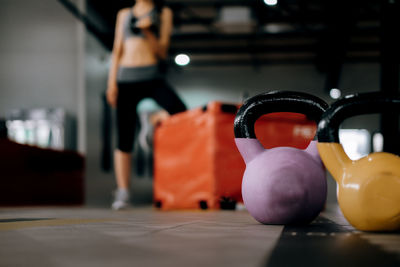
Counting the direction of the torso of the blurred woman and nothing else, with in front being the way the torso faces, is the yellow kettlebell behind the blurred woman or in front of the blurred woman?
in front

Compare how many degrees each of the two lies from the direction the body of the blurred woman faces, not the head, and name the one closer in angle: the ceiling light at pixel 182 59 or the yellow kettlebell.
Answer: the yellow kettlebell

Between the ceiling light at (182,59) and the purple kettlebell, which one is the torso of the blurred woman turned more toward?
the purple kettlebell

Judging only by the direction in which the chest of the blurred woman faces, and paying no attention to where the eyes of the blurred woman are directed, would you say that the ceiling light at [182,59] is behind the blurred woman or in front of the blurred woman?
behind

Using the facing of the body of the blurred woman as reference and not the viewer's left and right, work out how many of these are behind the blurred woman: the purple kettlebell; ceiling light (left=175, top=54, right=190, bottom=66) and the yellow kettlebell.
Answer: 1

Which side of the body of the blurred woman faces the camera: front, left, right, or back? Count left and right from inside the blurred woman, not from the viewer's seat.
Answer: front

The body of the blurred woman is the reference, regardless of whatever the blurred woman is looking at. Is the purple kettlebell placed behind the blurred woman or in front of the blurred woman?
in front
